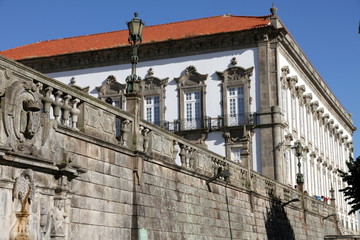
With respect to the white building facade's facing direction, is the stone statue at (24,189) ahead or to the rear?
ahead

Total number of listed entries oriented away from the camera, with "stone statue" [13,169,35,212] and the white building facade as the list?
0

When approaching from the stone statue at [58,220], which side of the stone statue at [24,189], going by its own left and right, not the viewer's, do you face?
left

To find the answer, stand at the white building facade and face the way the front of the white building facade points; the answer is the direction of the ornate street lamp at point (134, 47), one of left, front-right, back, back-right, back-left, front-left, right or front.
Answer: front-left

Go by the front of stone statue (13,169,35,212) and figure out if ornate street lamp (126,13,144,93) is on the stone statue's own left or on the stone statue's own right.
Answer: on the stone statue's own left

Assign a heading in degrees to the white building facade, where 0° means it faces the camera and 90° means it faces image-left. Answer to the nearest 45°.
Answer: approximately 45°
